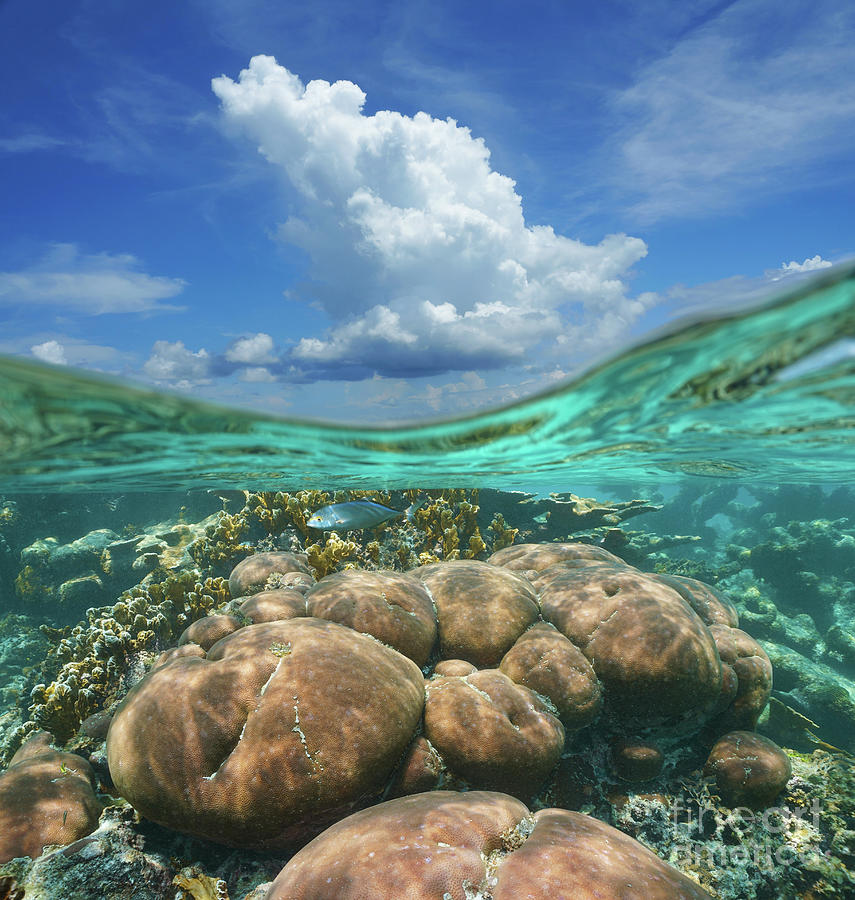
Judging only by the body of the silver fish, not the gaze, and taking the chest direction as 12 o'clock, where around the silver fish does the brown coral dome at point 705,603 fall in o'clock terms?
The brown coral dome is roughly at 6 o'clock from the silver fish.

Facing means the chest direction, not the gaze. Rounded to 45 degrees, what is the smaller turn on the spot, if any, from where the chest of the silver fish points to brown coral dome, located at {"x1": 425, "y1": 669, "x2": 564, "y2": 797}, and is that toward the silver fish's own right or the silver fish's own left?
approximately 135° to the silver fish's own left

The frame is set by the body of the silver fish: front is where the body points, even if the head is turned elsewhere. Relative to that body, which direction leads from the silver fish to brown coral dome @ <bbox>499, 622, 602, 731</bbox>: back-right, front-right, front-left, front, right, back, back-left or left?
back-left

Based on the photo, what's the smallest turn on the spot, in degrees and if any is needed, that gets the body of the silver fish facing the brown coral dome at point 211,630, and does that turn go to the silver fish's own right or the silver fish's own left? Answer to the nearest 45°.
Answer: approximately 45° to the silver fish's own left

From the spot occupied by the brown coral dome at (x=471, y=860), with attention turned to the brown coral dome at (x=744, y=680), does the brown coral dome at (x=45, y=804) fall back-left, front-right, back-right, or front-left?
back-left

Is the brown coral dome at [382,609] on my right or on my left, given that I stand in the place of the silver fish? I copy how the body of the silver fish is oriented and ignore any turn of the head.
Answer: on my left

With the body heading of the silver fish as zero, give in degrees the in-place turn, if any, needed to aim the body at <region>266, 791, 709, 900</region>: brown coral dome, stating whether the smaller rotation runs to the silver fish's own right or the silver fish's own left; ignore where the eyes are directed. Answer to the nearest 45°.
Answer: approximately 90° to the silver fish's own left

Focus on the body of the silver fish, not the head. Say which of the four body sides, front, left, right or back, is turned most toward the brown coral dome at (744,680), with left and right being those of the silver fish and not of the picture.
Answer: back

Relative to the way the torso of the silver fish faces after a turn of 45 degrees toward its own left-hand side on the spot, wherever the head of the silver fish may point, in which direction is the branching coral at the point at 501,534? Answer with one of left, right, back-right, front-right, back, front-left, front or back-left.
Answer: back

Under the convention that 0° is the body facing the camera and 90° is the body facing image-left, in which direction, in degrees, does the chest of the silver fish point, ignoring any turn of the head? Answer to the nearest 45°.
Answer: approximately 90°

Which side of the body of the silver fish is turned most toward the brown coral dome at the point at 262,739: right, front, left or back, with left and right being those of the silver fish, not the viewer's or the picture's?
left
